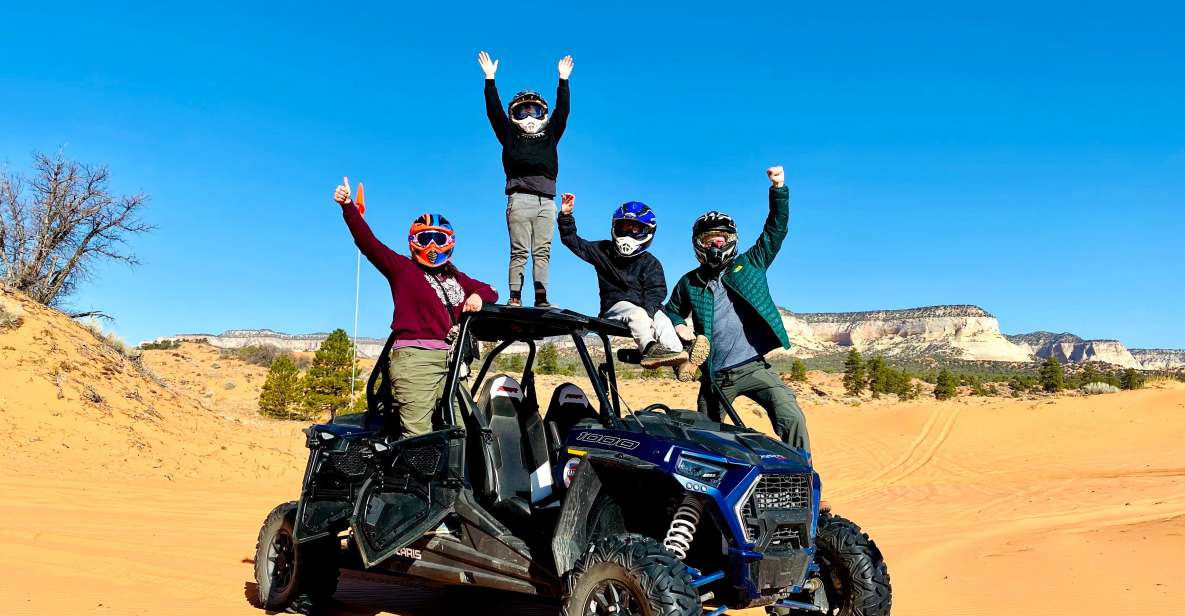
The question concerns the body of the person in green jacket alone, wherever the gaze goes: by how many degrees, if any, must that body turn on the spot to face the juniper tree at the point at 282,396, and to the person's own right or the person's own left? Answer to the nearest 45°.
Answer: approximately 135° to the person's own right

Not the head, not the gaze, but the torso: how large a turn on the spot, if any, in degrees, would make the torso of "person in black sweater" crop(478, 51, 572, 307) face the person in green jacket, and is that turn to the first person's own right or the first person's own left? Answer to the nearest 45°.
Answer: approximately 45° to the first person's own left

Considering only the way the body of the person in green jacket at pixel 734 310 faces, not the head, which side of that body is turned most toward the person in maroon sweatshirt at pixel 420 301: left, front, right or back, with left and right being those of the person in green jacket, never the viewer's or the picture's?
right

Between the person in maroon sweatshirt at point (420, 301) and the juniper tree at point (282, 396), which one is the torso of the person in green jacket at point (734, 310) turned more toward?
the person in maroon sweatshirt

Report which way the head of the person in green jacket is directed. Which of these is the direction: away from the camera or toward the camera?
toward the camera

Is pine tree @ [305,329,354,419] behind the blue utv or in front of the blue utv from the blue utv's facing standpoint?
behind

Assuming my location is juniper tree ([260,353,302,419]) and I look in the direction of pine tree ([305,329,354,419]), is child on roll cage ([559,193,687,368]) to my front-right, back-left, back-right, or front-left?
front-right

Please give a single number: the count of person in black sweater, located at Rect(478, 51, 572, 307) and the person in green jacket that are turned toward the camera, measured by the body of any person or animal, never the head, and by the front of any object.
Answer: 2

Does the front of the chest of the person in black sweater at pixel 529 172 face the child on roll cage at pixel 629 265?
no

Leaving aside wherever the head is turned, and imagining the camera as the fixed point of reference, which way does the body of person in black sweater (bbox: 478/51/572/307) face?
toward the camera

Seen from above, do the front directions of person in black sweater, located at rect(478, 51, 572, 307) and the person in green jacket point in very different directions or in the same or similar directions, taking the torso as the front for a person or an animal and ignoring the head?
same or similar directions

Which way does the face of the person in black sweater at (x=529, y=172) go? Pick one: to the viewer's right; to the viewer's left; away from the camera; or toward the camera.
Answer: toward the camera

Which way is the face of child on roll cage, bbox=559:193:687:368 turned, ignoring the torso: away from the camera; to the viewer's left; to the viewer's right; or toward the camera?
toward the camera

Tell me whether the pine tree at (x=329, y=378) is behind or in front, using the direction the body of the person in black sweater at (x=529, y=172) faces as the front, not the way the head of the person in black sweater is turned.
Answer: behind

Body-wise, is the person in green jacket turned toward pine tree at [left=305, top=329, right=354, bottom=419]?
no

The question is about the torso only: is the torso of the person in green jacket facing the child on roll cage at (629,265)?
no

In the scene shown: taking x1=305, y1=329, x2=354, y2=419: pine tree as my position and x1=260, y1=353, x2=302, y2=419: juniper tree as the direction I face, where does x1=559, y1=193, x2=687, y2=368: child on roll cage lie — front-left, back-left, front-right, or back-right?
back-left

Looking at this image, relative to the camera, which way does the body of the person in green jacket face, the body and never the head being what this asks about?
toward the camera
